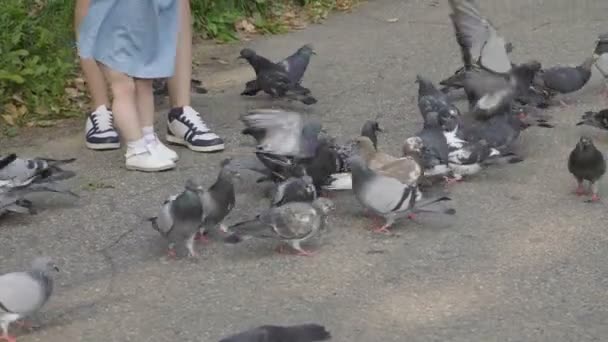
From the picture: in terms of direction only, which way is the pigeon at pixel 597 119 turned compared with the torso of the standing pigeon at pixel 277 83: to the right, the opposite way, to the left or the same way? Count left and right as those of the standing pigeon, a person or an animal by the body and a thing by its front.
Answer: the opposite way

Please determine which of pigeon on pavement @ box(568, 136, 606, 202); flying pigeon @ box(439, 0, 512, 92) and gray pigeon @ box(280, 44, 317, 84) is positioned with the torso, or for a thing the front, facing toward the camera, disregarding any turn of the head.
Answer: the pigeon on pavement

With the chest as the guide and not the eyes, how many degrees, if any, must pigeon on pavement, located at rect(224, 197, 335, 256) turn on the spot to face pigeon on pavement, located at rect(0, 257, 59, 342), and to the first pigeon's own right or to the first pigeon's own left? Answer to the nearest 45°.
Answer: approximately 135° to the first pigeon's own right

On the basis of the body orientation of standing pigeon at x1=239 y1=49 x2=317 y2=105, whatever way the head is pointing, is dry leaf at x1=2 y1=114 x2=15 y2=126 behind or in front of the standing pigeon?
in front

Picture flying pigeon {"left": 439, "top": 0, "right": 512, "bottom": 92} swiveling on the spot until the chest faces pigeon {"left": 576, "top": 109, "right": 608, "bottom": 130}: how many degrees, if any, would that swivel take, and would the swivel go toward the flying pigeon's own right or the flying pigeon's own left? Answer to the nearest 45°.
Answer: approximately 45° to the flying pigeon's own right

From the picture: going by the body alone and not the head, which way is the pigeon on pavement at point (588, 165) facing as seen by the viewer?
toward the camera

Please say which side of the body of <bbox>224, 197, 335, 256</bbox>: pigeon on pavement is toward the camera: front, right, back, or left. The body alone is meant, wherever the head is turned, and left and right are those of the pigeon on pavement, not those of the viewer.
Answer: right

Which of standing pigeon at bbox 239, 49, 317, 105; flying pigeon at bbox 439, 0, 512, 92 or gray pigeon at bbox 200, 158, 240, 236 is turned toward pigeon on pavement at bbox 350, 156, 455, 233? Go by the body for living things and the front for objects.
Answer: the gray pigeon

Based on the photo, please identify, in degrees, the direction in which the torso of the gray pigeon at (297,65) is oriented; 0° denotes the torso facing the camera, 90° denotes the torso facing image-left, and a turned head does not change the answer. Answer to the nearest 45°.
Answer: approximately 270°

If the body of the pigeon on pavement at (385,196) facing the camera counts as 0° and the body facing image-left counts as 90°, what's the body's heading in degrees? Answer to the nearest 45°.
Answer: approximately 90°

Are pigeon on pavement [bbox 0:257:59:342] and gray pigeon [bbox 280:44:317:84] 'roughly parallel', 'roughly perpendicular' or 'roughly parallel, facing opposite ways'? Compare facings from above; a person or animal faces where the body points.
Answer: roughly parallel

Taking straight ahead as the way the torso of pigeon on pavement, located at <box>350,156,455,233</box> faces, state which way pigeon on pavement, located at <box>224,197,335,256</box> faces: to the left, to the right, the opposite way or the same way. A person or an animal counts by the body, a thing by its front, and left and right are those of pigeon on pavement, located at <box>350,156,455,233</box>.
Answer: the opposite way
